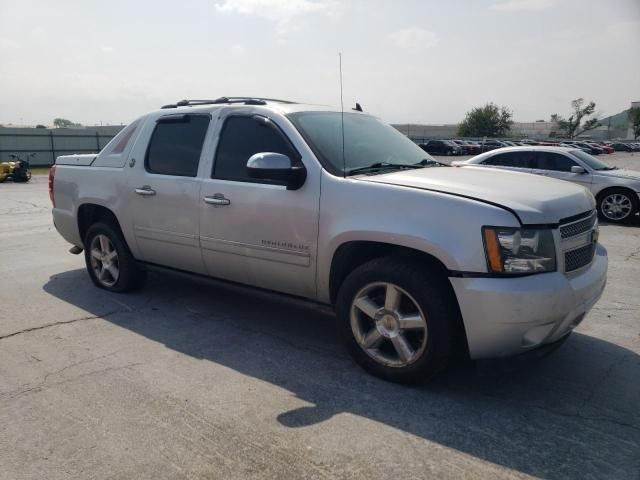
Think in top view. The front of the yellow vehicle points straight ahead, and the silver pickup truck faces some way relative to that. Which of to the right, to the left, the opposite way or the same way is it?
to the right

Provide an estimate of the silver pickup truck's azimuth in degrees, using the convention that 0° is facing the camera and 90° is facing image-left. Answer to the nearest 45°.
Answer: approximately 315°

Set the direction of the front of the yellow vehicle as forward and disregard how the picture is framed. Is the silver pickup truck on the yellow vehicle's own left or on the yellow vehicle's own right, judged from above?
on the yellow vehicle's own right

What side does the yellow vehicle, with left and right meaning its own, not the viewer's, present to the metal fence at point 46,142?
left

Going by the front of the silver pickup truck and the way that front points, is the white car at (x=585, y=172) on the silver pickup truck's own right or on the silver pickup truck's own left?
on the silver pickup truck's own left

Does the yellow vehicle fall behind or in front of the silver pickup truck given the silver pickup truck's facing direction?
behind

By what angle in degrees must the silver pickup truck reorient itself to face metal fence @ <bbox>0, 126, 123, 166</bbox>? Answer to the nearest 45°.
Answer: approximately 180°

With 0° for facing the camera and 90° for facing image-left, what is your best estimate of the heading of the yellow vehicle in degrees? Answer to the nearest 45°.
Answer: approximately 270°
